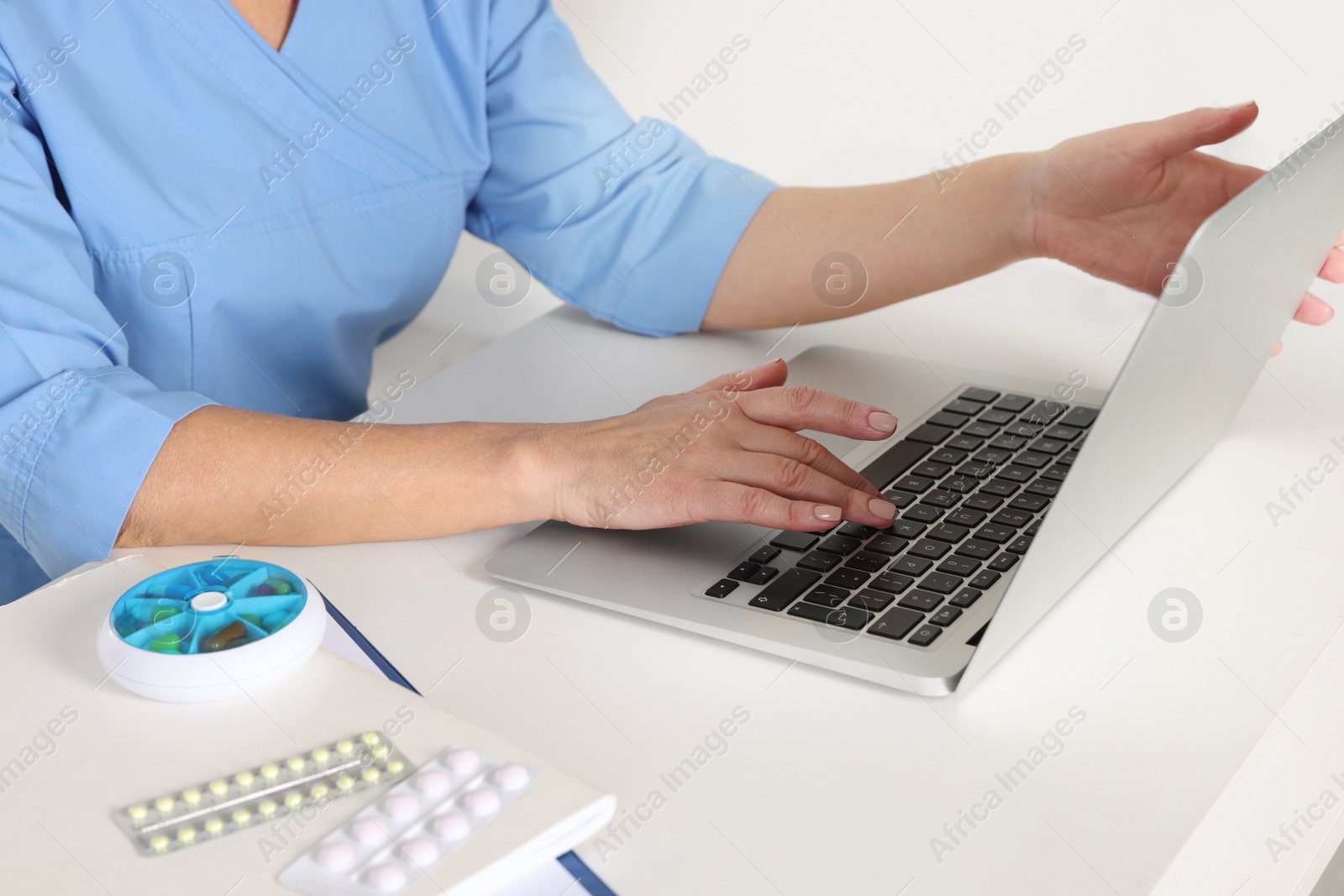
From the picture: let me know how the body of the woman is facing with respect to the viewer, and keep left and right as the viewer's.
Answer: facing the viewer and to the right of the viewer

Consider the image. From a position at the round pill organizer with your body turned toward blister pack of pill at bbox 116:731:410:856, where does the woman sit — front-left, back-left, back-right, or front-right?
back-left

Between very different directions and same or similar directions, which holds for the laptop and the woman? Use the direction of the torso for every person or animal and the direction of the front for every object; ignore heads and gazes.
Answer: very different directions

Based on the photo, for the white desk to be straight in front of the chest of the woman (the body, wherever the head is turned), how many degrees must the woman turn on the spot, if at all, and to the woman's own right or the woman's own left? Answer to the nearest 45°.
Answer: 0° — they already face it
